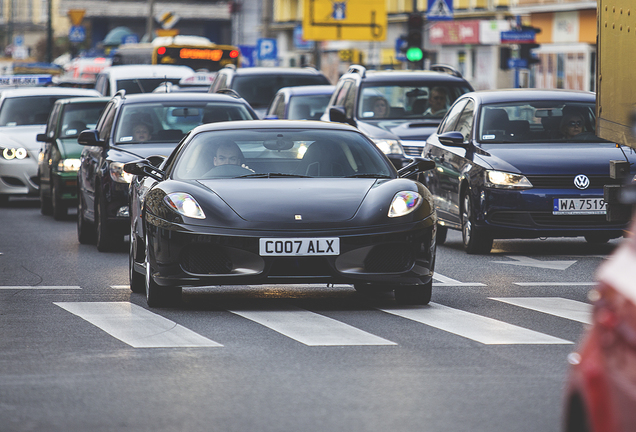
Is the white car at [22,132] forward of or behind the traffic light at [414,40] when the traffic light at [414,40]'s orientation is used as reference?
forward

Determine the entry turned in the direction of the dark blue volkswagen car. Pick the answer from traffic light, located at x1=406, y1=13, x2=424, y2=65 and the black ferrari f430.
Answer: the traffic light

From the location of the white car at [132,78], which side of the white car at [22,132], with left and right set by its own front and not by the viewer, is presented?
back

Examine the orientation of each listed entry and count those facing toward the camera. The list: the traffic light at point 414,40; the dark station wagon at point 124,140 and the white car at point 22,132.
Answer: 3

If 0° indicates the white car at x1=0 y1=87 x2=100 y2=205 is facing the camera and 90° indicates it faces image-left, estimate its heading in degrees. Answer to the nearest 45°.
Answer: approximately 0°

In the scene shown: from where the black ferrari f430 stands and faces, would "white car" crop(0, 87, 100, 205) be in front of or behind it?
behind

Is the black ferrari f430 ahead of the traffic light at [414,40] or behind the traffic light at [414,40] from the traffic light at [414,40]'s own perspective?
ahead

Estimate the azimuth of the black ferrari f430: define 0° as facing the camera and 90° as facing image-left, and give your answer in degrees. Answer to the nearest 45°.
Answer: approximately 0°
